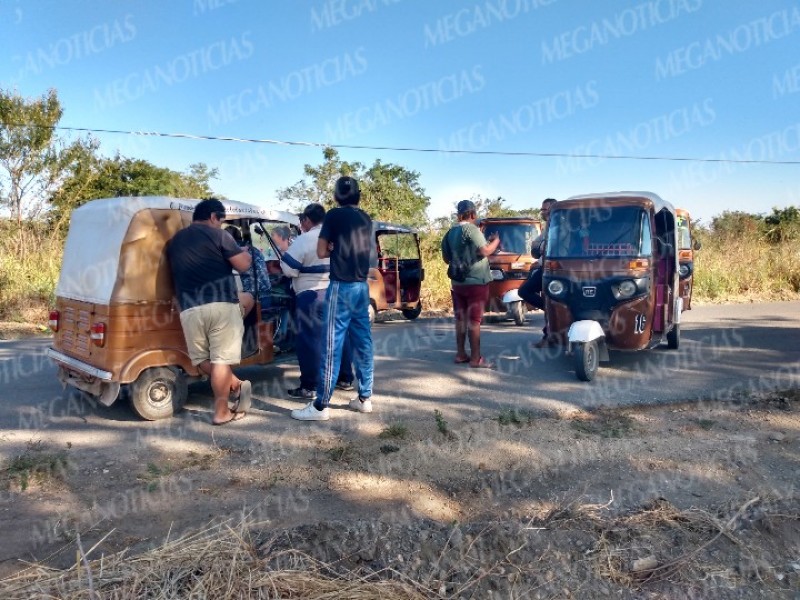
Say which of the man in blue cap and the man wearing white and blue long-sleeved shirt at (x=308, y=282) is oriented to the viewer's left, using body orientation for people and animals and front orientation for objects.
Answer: the man wearing white and blue long-sleeved shirt

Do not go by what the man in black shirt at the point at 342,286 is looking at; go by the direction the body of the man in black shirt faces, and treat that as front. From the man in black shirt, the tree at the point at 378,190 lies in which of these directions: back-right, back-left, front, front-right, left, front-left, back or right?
front-right

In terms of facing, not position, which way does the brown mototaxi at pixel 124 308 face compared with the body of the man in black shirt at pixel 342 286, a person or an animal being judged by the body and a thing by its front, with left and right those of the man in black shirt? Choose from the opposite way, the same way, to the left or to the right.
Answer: to the right

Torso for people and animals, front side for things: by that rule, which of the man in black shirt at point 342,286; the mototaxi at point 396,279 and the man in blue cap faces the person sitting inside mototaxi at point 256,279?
the man in black shirt

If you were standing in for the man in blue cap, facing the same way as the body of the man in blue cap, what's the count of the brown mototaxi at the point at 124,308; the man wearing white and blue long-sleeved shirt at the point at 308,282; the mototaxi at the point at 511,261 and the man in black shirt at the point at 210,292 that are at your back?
3

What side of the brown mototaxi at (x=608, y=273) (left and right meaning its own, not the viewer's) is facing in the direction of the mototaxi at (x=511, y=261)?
back

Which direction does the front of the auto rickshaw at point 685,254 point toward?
toward the camera

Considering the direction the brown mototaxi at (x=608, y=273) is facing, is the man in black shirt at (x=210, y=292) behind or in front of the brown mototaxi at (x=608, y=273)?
in front

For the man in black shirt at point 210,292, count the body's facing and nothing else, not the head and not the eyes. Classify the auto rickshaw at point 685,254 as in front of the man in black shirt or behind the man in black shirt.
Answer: in front

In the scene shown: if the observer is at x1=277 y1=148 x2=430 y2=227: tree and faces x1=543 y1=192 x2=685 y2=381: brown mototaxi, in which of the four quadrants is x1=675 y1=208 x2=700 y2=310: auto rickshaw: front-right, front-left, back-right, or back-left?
front-left

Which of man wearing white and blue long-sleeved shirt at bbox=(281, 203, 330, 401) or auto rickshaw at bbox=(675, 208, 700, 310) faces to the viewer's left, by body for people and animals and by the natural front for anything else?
the man wearing white and blue long-sleeved shirt

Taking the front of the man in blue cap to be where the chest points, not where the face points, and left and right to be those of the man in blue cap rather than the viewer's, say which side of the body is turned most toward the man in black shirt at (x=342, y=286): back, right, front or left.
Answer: back

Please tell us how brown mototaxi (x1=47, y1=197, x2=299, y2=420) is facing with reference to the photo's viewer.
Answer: facing away from the viewer and to the right of the viewer

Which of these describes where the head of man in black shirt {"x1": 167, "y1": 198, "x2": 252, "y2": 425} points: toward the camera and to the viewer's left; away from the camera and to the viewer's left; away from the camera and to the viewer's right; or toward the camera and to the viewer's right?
away from the camera and to the viewer's right

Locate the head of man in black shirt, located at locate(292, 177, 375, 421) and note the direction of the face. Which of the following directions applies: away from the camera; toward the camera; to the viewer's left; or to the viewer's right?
away from the camera

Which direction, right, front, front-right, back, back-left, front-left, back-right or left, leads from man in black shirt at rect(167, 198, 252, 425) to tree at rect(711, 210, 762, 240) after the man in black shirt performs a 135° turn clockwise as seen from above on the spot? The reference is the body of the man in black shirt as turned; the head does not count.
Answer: back-left

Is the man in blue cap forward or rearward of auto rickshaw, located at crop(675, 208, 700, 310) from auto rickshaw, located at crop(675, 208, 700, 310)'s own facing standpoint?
forward
